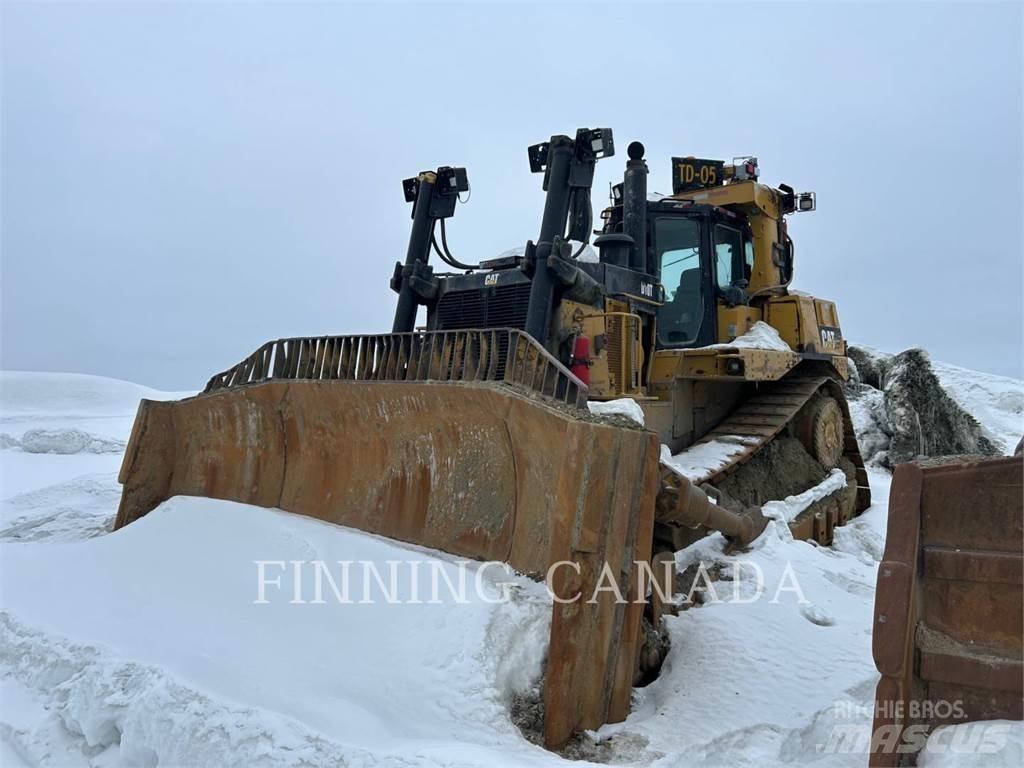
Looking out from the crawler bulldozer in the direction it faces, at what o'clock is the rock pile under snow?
The rock pile under snow is roughly at 6 o'clock from the crawler bulldozer.

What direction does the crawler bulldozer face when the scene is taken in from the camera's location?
facing the viewer and to the left of the viewer

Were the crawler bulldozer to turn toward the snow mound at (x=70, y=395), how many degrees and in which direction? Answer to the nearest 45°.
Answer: approximately 90° to its right
